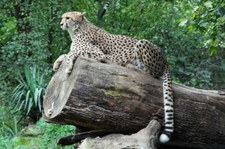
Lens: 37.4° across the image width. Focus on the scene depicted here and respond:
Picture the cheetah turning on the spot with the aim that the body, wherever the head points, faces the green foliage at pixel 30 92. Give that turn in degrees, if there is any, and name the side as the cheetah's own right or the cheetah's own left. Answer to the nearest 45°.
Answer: approximately 45° to the cheetah's own right

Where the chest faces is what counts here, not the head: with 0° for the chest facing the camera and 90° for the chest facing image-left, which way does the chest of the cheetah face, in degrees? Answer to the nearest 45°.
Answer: approximately 90°
